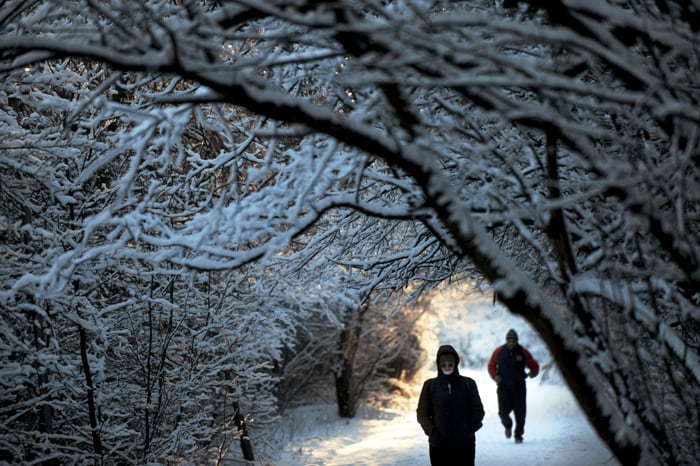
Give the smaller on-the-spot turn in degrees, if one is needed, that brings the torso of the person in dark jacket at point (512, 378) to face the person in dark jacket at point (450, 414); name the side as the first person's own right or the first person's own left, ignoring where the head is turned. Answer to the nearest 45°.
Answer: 0° — they already face them

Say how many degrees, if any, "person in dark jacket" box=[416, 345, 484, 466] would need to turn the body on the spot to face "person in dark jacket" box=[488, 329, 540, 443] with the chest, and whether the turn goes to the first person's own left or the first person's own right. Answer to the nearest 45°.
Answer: approximately 180°

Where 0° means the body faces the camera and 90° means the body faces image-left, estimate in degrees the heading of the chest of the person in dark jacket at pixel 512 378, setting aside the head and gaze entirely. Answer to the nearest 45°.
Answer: approximately 0°

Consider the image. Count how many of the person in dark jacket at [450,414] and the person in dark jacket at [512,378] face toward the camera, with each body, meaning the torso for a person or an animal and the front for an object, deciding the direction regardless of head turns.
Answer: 2
